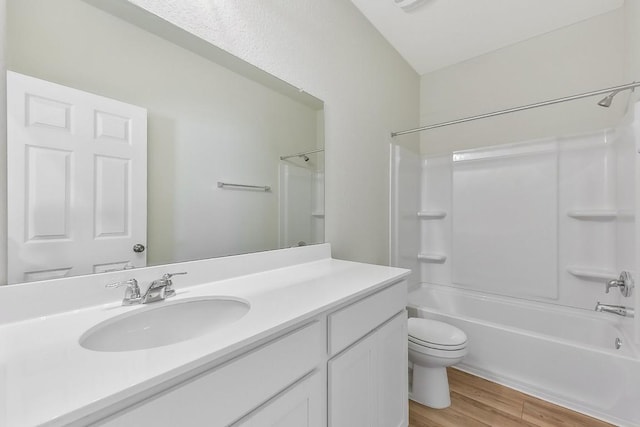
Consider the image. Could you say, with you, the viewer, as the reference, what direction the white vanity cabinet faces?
facing the viewer and to the right of the viewer

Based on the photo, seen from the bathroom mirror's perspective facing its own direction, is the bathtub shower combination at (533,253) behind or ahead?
ahead

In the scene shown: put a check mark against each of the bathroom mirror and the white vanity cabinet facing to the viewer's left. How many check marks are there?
0

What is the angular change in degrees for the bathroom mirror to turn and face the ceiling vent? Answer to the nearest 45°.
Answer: approximately 45° to its left

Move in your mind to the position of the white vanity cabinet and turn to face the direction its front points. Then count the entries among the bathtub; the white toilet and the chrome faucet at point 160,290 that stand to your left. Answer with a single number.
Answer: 2

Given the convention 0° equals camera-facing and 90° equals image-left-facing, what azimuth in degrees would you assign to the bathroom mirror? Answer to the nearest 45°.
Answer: approximately 315°

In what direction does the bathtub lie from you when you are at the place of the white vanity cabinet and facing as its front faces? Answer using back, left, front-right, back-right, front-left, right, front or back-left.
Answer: left
